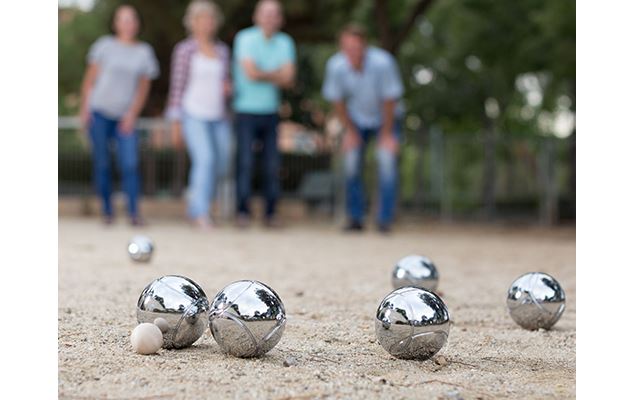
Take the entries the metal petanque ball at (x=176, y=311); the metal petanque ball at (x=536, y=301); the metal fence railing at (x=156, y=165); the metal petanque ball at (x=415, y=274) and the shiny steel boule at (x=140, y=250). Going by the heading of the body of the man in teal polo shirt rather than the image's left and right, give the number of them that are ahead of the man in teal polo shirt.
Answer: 4

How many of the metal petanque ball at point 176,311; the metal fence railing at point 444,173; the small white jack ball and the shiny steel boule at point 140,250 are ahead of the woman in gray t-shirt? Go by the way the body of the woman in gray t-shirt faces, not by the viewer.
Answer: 3

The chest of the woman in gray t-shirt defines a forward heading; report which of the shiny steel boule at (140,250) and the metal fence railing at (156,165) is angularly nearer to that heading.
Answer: the shiny steel boule

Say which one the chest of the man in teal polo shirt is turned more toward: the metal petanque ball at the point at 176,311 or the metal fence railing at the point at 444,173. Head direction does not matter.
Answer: the metal petanque ball

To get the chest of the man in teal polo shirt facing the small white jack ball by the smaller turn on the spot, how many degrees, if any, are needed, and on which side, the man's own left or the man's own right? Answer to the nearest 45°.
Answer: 0° — they already face it

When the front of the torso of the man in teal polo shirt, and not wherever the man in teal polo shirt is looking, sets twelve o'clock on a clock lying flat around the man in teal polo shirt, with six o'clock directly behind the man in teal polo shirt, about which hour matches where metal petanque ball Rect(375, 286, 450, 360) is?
The metal petanque ball is roughly at 12 o'clock from the man in teal polo shirt.

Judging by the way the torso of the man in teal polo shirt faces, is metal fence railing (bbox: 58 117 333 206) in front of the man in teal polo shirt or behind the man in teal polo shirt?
behind

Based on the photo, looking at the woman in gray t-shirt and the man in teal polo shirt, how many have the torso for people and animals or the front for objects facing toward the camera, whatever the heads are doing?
2

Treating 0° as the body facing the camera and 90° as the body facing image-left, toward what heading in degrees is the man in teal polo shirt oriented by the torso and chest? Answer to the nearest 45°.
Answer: approximately 0°

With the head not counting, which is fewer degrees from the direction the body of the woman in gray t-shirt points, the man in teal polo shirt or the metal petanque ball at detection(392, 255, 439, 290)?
the metal petanque ball

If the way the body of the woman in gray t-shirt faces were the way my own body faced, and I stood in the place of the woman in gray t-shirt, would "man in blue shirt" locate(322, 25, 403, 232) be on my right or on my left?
on my left

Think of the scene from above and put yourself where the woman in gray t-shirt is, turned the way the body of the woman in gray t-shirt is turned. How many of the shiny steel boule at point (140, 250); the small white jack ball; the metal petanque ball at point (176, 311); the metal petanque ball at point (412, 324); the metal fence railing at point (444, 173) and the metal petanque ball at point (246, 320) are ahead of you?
5
